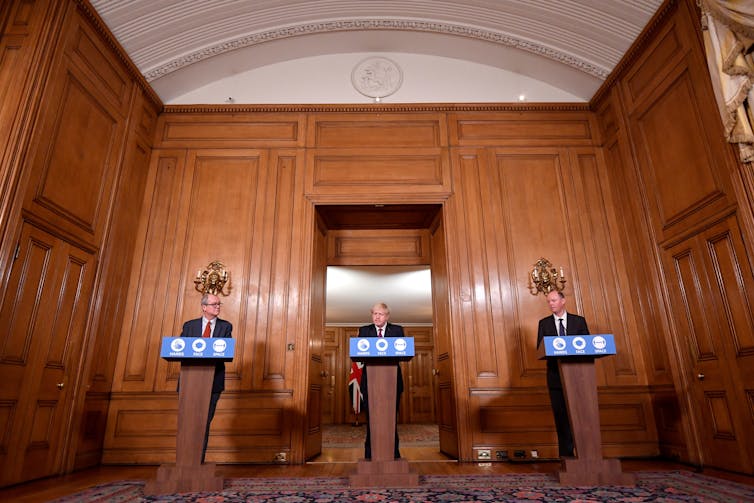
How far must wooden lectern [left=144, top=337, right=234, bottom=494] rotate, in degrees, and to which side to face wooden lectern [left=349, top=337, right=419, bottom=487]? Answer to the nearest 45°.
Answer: approximately 90° to its left

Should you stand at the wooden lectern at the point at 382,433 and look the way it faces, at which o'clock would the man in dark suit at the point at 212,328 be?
The man in dark suit is roughly at 3 o'clock from the wooden lectern.

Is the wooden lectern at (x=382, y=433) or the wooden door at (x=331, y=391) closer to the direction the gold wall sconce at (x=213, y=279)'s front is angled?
the wooden lectern

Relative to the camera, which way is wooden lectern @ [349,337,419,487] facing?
toward the camera

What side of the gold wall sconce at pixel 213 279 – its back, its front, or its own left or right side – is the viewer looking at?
front

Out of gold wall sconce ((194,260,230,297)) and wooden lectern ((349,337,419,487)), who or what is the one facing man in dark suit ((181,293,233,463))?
the gold wall sconce

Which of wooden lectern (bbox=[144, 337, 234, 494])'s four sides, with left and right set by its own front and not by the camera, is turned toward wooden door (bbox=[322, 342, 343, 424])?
back

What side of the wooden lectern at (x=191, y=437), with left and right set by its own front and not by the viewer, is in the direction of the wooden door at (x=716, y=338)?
left

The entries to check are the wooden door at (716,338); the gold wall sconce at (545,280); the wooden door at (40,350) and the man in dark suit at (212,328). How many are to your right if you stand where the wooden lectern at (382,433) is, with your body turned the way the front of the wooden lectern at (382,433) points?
2

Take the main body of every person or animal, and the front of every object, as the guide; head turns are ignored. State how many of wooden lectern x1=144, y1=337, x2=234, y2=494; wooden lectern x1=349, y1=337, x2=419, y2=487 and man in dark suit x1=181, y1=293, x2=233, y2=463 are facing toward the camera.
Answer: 3
